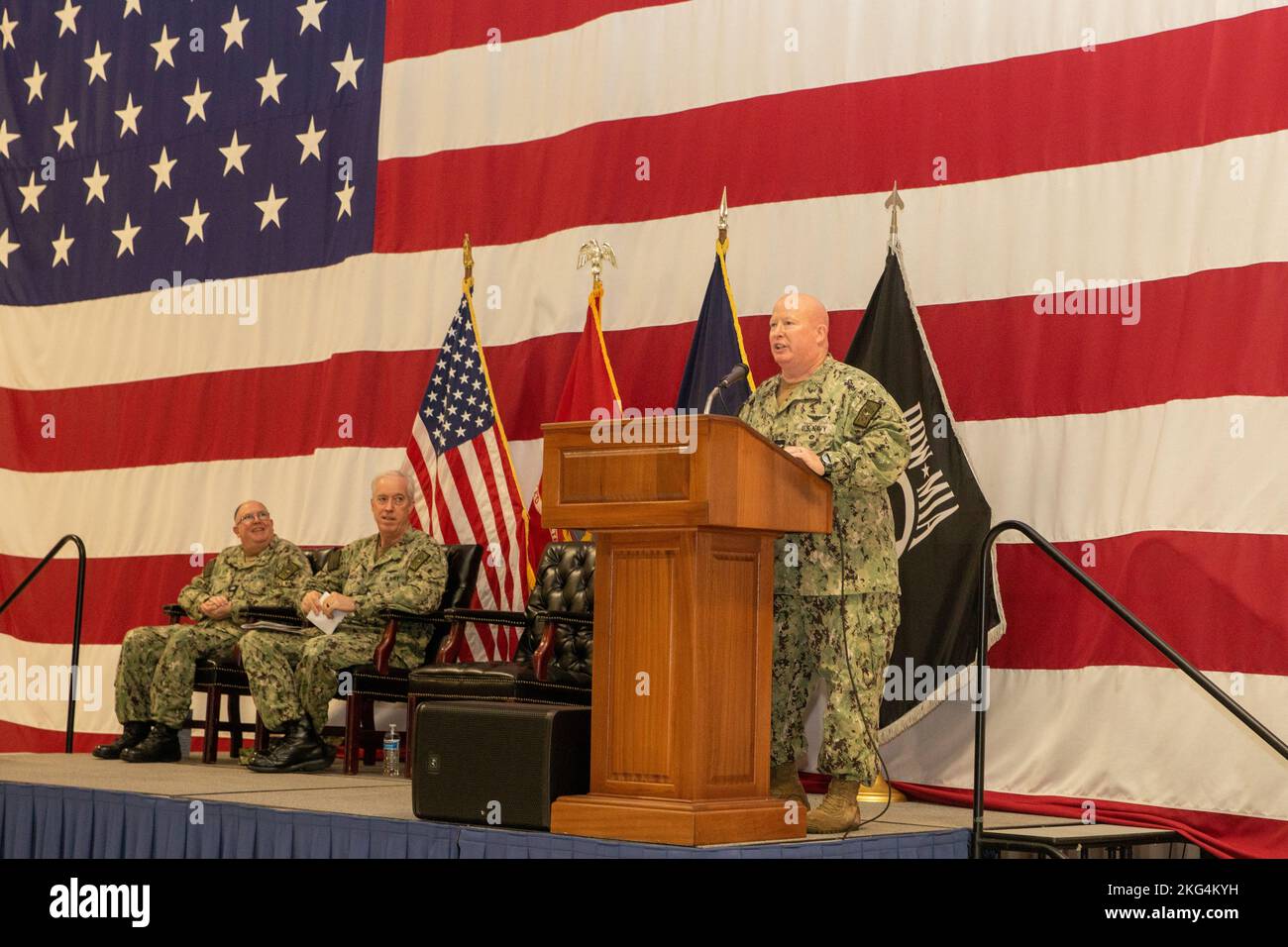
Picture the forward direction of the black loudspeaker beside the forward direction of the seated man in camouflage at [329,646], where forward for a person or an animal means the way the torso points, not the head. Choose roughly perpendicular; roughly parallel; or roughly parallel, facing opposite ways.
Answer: roughly parallel

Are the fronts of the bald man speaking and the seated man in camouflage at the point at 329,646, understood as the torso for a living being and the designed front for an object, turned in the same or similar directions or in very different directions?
same or similar directions

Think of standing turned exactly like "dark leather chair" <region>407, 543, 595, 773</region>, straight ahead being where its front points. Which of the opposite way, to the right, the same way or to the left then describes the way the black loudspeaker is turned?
the same way

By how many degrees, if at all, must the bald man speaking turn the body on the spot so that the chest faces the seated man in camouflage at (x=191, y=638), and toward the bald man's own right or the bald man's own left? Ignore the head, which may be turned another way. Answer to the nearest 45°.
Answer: approximately 90° to the bald man's own right

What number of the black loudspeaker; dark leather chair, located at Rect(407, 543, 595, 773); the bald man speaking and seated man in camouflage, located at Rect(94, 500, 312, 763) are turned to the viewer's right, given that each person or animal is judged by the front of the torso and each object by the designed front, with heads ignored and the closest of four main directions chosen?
0

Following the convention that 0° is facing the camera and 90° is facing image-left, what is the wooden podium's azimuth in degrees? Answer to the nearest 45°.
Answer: approximately 45°

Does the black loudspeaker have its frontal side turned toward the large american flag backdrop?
no

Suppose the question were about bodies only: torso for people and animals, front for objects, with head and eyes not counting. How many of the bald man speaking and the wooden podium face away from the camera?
0

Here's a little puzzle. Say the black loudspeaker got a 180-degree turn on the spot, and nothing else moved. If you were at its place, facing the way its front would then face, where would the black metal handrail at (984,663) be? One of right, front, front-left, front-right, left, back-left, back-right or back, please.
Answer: front-right

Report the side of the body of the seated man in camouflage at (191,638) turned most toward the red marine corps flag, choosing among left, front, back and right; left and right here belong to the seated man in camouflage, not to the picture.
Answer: left

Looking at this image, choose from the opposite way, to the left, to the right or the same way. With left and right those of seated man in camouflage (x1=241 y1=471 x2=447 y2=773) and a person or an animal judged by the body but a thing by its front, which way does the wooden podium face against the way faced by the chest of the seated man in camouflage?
the same way

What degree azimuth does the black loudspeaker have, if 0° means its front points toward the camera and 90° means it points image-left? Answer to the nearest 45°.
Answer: approximately 45°

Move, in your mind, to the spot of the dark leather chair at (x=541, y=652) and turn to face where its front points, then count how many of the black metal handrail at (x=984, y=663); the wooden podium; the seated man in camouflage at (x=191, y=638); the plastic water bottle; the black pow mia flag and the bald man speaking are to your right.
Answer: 2

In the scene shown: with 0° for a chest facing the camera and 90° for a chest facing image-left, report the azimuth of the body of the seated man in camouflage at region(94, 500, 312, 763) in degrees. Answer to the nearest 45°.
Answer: approximately 45°

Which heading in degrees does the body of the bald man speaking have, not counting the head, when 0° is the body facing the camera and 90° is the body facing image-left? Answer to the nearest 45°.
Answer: approximately 45°

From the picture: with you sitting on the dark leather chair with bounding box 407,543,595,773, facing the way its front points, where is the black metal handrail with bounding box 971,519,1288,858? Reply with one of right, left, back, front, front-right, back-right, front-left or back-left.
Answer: left

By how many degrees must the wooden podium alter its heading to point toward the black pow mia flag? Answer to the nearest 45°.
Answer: approximately 180°

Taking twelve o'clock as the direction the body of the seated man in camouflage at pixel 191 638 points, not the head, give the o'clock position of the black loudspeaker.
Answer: The black loudspeaker is roughly at 10 o'clock from the seated man in camouflage.

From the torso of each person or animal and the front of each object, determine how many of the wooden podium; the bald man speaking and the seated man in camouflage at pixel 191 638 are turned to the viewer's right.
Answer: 0

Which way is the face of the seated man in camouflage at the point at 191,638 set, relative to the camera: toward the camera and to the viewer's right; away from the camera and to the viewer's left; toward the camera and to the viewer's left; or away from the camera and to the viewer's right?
toward the camera and to the viewer's right

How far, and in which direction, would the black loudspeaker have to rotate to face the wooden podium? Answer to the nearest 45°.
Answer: approximately 90° to its left
